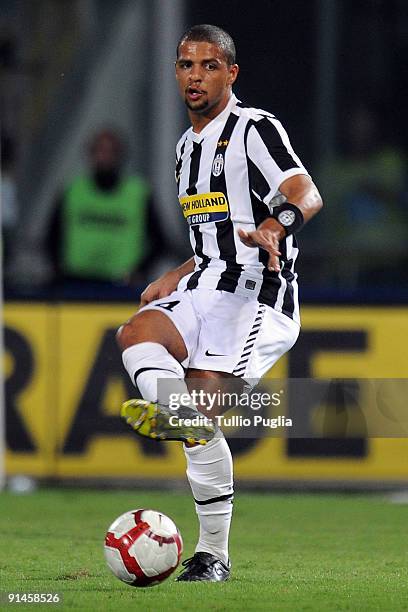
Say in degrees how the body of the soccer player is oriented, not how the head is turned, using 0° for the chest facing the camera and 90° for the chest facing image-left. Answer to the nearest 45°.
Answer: approximately 45°

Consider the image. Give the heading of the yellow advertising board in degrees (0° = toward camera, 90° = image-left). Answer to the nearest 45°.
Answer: approximately 0°

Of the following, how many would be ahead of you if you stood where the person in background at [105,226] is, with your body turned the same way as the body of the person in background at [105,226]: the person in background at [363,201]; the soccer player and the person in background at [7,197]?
1

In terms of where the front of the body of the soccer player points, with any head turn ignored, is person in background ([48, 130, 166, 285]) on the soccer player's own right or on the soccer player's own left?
on the soccer player's own right

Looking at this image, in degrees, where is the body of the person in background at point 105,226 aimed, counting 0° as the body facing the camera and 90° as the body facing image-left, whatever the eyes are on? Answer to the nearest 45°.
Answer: approximately 0°

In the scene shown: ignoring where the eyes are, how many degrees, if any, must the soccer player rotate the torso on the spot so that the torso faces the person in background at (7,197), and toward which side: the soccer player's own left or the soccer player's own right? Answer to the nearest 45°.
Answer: approximately 135° to the soccer player's own right

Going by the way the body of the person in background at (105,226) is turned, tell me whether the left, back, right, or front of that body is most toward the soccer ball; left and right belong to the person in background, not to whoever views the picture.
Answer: front

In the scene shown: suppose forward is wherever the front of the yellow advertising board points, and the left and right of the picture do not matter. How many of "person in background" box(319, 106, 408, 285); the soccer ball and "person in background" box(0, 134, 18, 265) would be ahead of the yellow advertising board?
1

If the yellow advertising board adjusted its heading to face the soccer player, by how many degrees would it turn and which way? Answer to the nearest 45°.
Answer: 0° — it already faces them

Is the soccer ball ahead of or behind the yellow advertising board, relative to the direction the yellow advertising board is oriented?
ahead

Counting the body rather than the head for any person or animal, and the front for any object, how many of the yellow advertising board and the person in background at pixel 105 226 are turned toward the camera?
2
